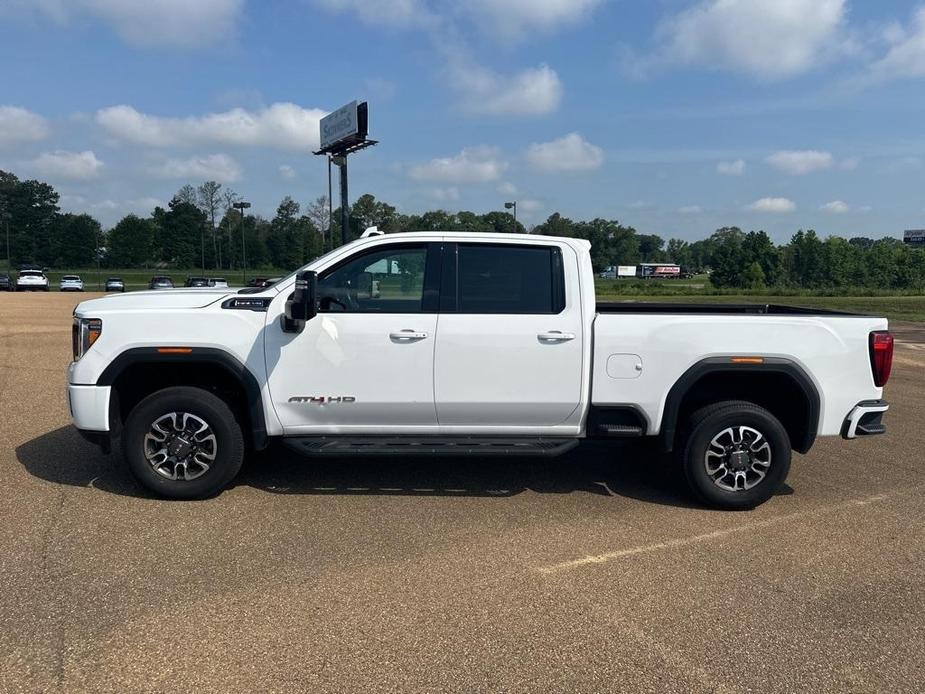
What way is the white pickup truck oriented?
to the viewer's left
